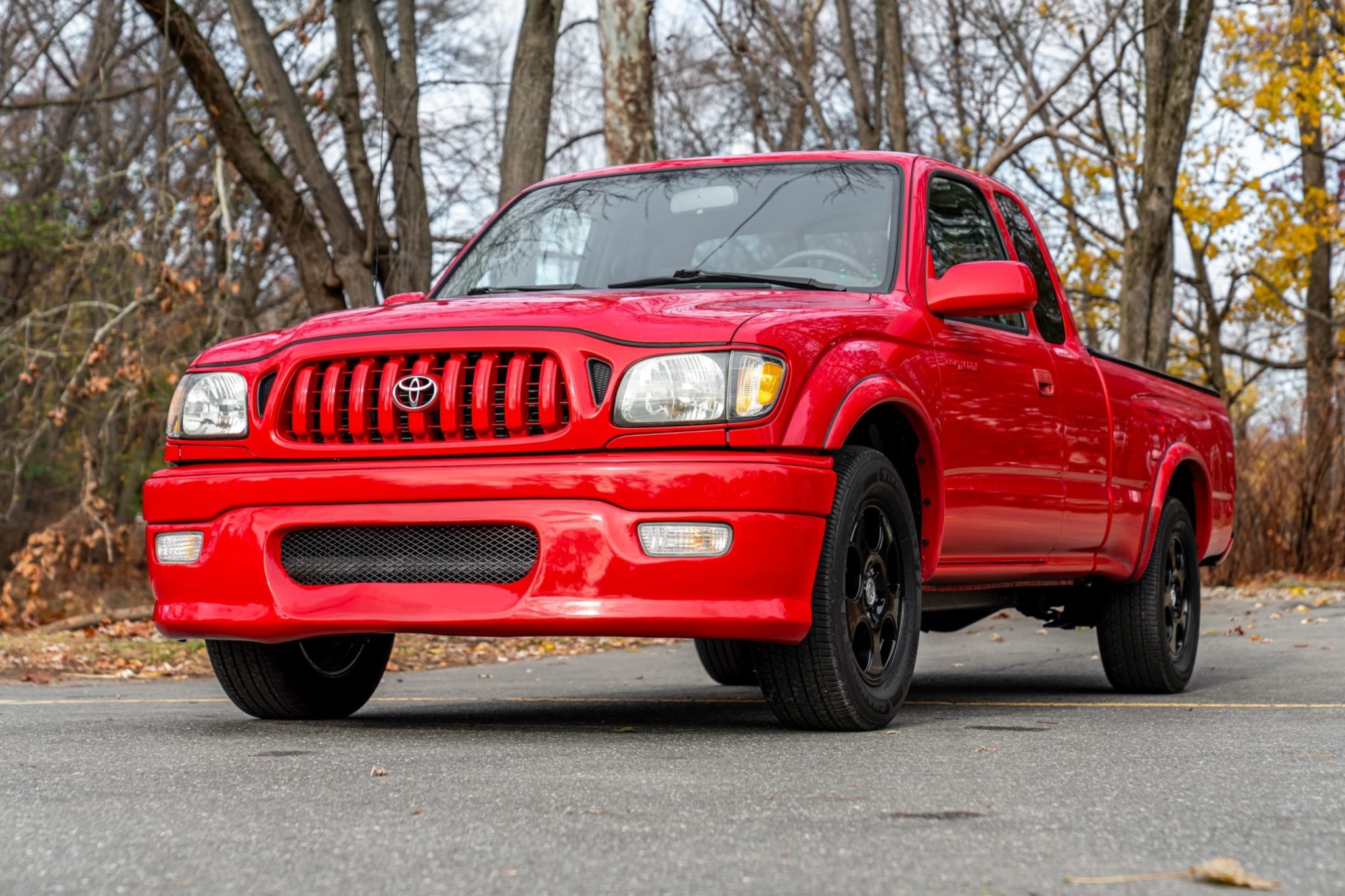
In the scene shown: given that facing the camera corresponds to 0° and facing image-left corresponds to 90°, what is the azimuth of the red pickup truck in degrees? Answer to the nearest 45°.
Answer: approximately 45°

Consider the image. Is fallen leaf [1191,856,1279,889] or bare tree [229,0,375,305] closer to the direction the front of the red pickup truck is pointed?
the fallen leaf

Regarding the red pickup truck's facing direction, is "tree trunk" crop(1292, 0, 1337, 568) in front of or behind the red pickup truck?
behind

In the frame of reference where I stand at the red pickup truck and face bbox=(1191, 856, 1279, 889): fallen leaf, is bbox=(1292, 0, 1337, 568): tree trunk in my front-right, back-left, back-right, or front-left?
back-left

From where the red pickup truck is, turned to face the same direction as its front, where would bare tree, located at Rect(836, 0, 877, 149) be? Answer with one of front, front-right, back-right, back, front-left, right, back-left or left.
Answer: back-right

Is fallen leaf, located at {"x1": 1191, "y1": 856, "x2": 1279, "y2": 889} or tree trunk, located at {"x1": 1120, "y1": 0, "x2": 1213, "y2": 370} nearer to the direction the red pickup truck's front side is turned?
the fallen leaf

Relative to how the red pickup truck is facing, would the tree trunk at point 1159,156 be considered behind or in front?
behind

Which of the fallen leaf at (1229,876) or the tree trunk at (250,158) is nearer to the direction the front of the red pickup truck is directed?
the fallen leaf

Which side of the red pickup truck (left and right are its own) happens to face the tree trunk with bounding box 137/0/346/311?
right

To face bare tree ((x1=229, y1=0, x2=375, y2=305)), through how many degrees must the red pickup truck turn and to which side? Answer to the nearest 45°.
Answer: approximately 135° to its right
